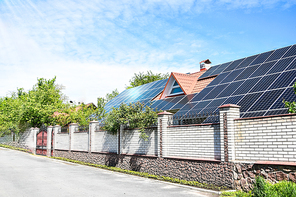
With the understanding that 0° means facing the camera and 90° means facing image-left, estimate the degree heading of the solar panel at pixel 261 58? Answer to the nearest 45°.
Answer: approximately 45°

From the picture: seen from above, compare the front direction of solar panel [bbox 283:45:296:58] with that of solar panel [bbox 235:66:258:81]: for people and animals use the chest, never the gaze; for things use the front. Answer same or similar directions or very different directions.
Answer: same or similar directions

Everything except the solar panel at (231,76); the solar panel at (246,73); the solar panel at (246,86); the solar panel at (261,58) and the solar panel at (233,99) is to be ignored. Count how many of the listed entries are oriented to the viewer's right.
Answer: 0

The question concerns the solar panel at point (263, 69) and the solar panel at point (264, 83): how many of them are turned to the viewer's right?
0

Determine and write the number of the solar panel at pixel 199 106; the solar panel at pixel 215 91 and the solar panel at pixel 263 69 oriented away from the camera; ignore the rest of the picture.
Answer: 0

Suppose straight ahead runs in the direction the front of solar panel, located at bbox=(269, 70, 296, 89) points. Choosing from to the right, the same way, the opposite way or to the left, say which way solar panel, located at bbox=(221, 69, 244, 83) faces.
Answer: the same way

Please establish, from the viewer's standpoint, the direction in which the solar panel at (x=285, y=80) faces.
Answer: facing the viewer and to the left of the viewer

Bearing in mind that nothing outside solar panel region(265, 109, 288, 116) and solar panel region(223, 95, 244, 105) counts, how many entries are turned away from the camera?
0

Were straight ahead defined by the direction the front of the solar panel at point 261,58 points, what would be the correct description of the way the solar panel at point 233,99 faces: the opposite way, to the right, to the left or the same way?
the same way

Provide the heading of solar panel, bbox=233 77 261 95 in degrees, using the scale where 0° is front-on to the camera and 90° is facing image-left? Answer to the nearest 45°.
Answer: approximately 45°

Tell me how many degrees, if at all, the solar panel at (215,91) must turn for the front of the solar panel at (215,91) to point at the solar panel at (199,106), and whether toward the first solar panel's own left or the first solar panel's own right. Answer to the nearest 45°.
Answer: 0° — it already faces it

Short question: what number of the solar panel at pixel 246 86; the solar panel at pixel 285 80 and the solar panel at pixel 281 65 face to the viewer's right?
0

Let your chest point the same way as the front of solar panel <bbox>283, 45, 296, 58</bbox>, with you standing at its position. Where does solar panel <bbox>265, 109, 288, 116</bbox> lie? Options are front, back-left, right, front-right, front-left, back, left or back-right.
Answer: front-left

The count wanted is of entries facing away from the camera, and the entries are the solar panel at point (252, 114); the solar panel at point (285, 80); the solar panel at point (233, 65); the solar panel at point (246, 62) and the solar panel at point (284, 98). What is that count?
0

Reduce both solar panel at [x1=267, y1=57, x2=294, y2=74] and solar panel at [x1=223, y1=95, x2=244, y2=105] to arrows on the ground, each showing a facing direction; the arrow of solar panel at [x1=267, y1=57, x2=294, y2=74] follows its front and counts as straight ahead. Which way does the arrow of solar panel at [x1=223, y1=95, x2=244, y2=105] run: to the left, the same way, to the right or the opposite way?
the same way

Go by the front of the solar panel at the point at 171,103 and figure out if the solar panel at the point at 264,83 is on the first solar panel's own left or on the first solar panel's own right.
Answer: on the first solar panel's own left
